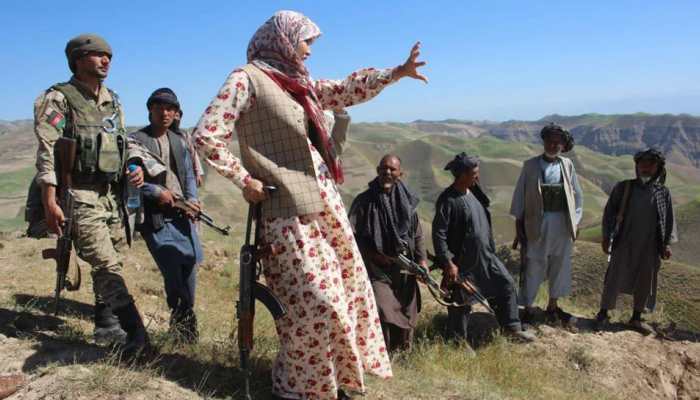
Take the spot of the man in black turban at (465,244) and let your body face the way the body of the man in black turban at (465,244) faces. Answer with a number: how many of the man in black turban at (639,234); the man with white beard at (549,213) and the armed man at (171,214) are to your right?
1

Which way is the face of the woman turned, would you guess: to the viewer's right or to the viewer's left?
to the viewer's right

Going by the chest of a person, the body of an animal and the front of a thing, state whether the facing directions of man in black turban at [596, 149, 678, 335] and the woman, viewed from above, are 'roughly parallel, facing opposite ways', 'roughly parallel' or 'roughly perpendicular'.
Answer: roughly perpendicular

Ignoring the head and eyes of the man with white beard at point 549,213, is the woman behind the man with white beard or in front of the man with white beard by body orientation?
in front

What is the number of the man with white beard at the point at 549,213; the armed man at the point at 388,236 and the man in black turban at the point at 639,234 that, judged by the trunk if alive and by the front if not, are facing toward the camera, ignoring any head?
3

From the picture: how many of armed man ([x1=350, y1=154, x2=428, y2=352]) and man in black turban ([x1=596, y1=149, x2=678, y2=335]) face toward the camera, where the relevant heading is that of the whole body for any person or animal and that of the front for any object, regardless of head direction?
2

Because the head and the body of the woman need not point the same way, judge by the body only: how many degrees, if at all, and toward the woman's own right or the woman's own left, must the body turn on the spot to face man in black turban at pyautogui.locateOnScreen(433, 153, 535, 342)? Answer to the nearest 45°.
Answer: approximately 90° to the woman's own left

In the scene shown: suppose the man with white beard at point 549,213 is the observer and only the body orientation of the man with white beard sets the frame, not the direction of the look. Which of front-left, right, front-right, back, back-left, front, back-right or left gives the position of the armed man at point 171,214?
front-right

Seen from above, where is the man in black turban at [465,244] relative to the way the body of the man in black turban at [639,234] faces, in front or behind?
in front

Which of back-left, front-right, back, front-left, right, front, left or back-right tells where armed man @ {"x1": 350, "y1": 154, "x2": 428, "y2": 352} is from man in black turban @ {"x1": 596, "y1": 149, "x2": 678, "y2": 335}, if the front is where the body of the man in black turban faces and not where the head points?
front-right
